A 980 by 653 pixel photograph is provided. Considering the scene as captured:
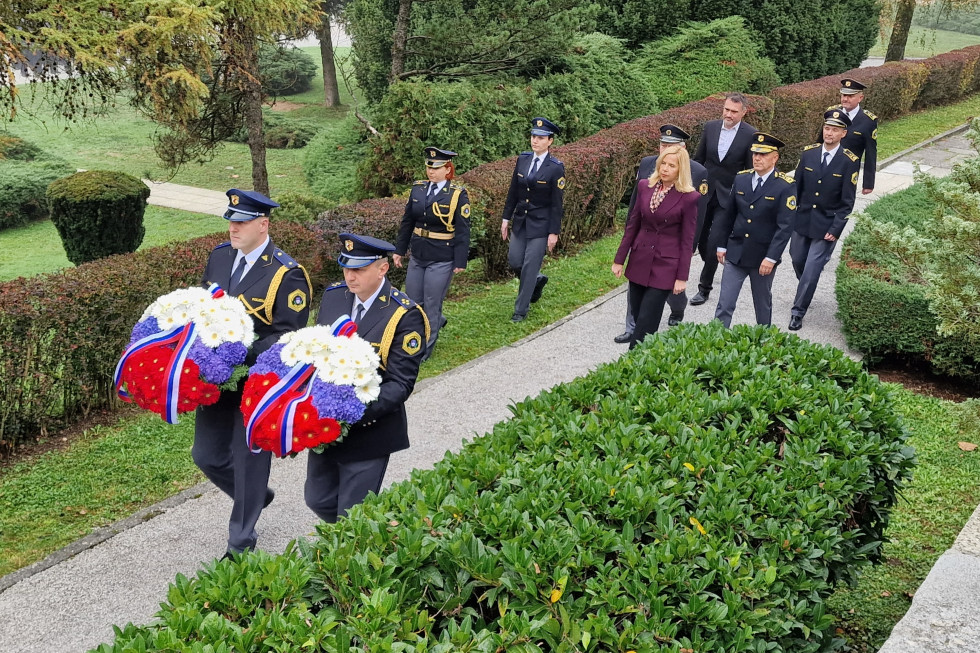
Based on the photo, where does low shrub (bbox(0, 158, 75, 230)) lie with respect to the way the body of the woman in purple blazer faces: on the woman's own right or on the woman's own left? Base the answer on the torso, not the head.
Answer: on the woman's own right

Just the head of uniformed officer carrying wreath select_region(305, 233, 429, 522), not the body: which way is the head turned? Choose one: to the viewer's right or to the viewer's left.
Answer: to the viewer's left

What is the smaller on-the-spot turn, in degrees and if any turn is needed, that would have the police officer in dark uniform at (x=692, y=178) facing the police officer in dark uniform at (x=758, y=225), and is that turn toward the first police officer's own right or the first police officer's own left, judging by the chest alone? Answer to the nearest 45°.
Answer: approximately 90° to the first police officer's own left

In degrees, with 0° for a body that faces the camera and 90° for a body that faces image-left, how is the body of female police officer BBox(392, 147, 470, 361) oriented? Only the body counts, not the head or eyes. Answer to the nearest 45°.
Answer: approximately 45°

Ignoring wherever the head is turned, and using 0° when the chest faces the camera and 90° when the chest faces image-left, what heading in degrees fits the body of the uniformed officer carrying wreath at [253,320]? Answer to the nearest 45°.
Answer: approximately 45°

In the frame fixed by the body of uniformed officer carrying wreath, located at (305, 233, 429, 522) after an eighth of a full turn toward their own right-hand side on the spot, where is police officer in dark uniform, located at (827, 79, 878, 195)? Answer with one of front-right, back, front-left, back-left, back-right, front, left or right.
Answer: back-right

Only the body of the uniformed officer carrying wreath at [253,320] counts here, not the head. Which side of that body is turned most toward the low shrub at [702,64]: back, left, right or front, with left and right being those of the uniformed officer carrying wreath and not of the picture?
back

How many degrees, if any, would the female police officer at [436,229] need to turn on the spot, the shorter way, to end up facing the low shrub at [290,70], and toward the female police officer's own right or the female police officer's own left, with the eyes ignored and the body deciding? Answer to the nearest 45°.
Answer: approximately 135° to the female police officer's own right

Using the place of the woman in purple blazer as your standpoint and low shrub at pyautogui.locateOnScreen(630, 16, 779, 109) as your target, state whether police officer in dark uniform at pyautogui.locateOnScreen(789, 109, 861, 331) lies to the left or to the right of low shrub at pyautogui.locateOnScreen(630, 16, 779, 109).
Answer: right

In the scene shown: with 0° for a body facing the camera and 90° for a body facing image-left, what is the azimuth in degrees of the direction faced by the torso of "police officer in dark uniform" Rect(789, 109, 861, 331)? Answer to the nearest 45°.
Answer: approximately 45°

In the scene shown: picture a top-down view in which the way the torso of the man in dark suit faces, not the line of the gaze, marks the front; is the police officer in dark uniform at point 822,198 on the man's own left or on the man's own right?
on the man's own left
